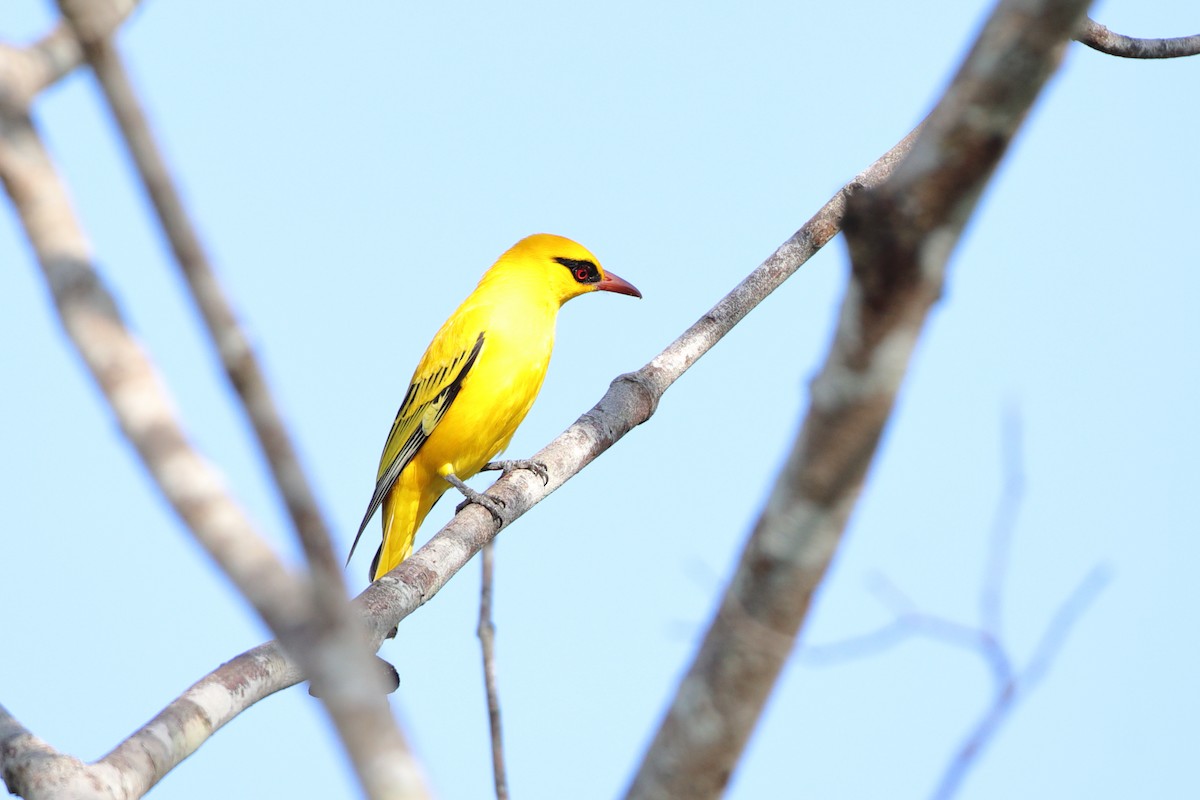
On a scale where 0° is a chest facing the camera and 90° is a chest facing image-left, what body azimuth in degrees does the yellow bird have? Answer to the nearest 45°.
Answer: approximately 270°

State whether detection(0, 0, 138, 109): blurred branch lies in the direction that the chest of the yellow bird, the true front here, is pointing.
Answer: no

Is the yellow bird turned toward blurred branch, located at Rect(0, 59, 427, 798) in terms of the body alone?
no
